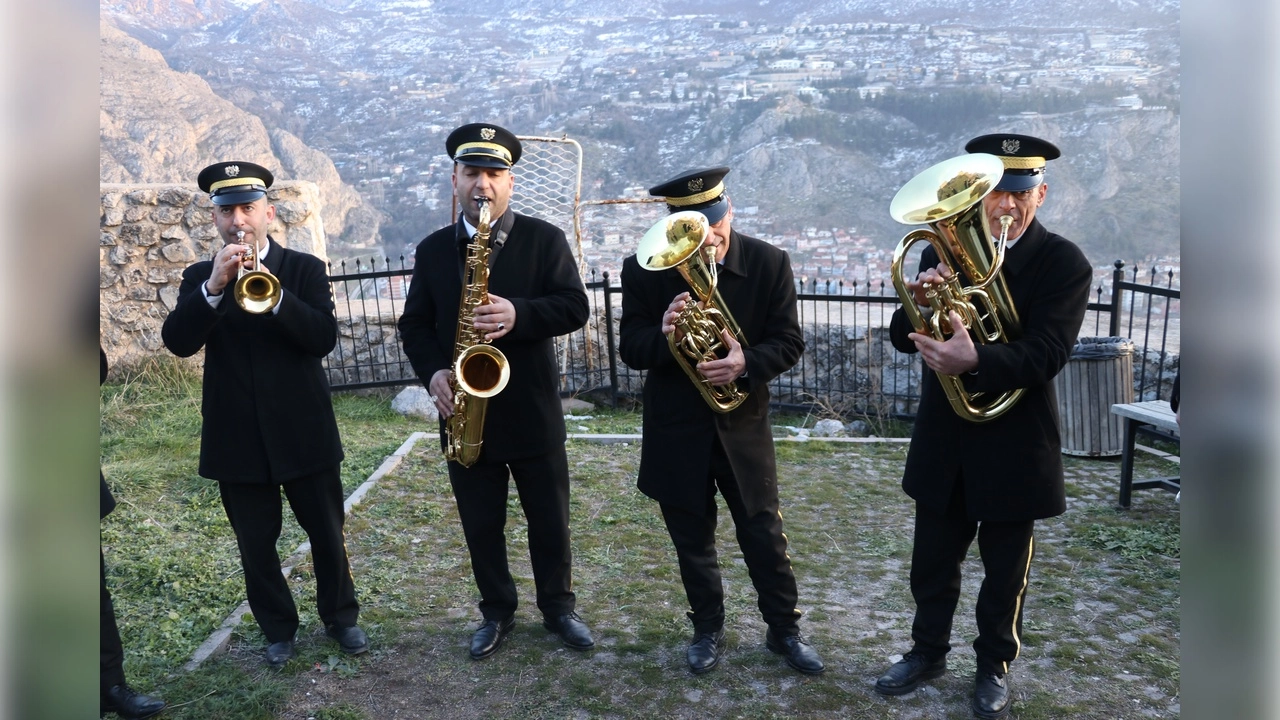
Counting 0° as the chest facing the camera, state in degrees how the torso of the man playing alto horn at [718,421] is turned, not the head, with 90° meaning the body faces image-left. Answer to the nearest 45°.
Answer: approximately 0°

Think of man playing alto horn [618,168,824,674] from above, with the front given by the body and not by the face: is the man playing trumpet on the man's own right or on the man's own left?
on the man's own right

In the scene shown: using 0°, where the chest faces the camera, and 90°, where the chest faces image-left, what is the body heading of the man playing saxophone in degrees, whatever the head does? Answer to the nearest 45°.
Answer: approximately 0°

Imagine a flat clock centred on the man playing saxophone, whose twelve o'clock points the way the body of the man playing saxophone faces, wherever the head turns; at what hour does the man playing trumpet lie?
The man playing trumpet is roughly at 3 o'clock from the man playing saxophone.

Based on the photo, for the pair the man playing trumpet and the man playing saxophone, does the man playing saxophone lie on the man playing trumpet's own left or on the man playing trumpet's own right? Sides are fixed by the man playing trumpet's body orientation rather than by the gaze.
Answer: on the man playing trumpet's own left

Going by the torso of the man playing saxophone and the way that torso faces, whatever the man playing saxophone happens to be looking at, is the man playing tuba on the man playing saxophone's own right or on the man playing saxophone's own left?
on the man playing saxophone's own left

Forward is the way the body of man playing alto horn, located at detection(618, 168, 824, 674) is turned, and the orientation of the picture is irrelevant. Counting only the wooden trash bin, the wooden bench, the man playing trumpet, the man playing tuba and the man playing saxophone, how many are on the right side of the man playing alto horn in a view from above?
2

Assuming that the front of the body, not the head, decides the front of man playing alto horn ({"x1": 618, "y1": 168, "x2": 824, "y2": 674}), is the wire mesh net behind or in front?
behind

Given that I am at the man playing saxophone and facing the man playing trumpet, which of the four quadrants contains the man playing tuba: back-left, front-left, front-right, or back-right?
back-left

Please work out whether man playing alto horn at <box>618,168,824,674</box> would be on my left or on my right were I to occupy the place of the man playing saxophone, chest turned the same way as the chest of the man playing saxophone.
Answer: on my left
